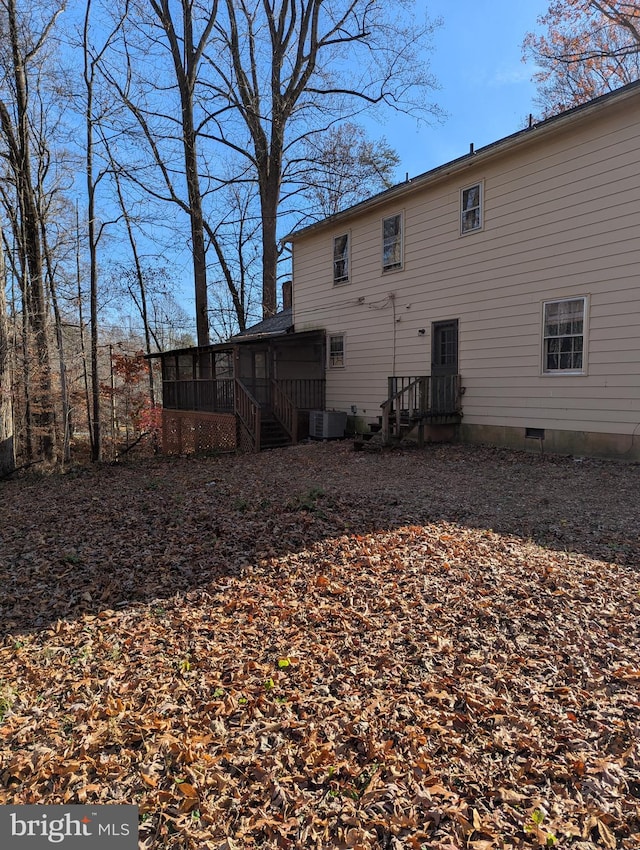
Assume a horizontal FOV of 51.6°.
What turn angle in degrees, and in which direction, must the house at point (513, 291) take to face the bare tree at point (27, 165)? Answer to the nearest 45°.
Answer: approximately 135° to its left

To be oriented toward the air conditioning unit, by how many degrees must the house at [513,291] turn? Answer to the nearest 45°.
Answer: approximately 90° to its left

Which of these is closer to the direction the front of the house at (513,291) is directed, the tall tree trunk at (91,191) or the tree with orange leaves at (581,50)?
the tree with orange leaves

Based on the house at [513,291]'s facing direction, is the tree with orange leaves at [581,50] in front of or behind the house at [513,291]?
in front

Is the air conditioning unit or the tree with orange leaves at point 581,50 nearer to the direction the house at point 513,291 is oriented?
the tree with orange leaves

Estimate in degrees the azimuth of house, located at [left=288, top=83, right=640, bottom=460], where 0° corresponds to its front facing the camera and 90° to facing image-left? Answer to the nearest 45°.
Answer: approximately 225°

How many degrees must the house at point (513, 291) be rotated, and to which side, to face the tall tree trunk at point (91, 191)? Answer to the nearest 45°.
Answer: approximately 135° to its left
